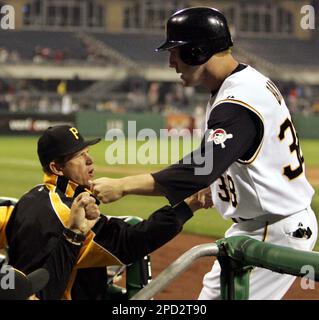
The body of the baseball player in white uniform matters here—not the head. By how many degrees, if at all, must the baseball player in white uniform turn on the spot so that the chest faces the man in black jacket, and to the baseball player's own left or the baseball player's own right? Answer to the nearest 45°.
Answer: approximately 45° to the baseball player's own left

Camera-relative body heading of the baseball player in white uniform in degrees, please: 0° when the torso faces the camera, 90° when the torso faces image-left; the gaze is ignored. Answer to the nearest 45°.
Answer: approximately 90°

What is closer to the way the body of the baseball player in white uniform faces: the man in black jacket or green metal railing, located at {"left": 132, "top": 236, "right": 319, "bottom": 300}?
the man in black jacket

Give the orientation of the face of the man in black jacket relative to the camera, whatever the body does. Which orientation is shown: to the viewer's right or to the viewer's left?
to the viewer's right

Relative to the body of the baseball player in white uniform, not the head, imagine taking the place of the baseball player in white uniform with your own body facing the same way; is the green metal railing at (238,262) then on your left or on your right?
on your left

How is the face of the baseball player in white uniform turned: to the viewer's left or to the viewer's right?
to the viewer's left
